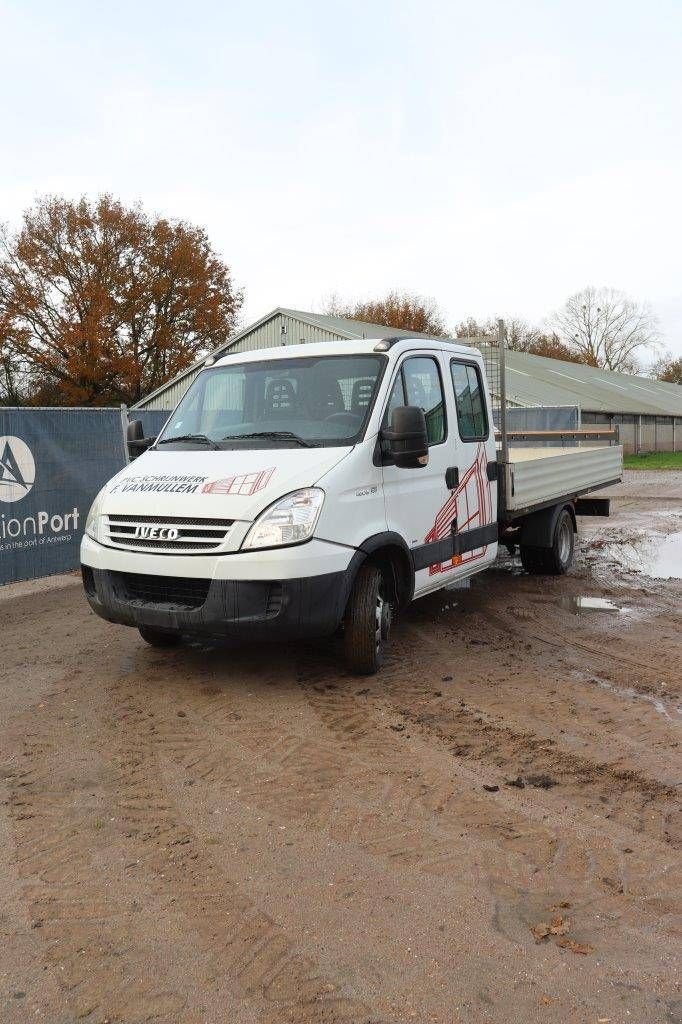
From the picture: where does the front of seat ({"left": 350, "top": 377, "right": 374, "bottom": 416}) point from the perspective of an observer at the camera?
facing the viewer and to the left of the viewer

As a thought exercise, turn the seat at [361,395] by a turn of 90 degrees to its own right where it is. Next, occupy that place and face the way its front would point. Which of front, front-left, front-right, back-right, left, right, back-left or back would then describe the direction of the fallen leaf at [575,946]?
back-left

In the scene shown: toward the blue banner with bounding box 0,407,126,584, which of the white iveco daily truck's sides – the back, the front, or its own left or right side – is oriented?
right

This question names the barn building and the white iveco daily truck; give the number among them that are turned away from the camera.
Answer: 0

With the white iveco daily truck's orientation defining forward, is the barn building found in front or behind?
behind

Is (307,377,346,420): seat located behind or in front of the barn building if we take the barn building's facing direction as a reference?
in front

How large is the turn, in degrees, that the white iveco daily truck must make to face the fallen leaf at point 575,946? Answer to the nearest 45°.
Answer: approximately 45° to its left

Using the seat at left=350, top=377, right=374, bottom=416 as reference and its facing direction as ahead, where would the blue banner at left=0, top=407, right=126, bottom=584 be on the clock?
The blue banner is roughly at 3 o'clock from the seat.
